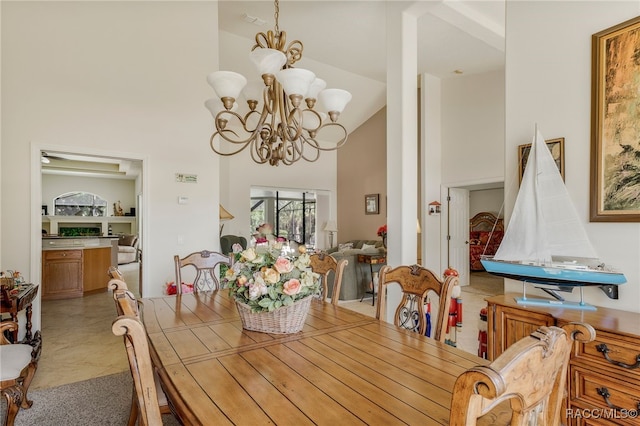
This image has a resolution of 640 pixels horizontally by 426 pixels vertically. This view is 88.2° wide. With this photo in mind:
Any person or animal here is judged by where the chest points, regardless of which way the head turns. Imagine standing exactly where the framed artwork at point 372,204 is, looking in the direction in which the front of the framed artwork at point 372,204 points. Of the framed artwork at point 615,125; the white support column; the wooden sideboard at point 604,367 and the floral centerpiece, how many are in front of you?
4

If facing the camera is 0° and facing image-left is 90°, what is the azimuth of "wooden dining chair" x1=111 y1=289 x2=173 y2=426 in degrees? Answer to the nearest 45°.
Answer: approximately 270°

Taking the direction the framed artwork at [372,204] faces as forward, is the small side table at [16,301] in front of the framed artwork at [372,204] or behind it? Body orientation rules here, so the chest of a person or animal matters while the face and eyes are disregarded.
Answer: in front

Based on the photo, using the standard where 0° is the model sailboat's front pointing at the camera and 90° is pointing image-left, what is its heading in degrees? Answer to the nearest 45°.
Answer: approximately 90°

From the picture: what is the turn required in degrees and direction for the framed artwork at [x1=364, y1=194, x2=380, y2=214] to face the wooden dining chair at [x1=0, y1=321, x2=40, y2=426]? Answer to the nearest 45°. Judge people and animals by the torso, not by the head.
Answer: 0° — it already faces it

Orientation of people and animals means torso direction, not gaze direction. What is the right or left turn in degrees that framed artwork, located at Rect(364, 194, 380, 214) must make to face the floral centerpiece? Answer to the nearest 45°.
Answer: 0° — it already faces it

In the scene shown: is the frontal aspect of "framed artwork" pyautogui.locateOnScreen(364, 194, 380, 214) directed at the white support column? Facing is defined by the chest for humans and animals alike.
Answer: yes

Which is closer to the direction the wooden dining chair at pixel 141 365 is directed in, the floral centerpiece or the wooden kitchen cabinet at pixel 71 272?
the floral centerpiece

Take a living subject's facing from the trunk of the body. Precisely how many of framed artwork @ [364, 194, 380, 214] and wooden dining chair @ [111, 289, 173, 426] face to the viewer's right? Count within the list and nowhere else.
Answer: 1

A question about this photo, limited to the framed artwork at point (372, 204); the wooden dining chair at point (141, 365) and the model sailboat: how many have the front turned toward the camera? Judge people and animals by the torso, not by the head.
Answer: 1

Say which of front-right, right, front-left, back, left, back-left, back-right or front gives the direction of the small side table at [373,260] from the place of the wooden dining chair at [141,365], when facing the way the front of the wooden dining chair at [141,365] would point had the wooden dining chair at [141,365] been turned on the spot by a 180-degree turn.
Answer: back-right

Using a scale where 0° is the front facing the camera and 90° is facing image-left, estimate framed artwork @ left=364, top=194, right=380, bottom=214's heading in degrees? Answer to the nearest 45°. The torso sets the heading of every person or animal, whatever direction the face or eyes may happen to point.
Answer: approximately 0°

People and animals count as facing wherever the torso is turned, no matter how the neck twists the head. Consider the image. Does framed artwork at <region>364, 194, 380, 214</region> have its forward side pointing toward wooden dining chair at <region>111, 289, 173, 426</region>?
yes

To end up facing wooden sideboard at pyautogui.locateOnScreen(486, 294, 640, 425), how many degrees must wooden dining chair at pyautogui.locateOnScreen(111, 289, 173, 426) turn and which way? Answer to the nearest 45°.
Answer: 0° — it already faces it
